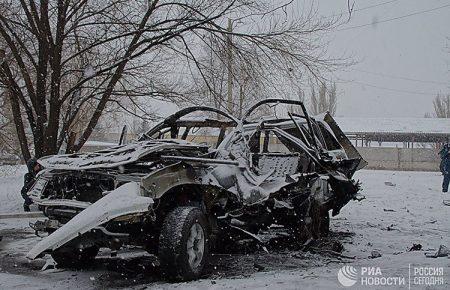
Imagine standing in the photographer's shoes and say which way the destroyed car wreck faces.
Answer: facing the viewer and to the left of the viewer
